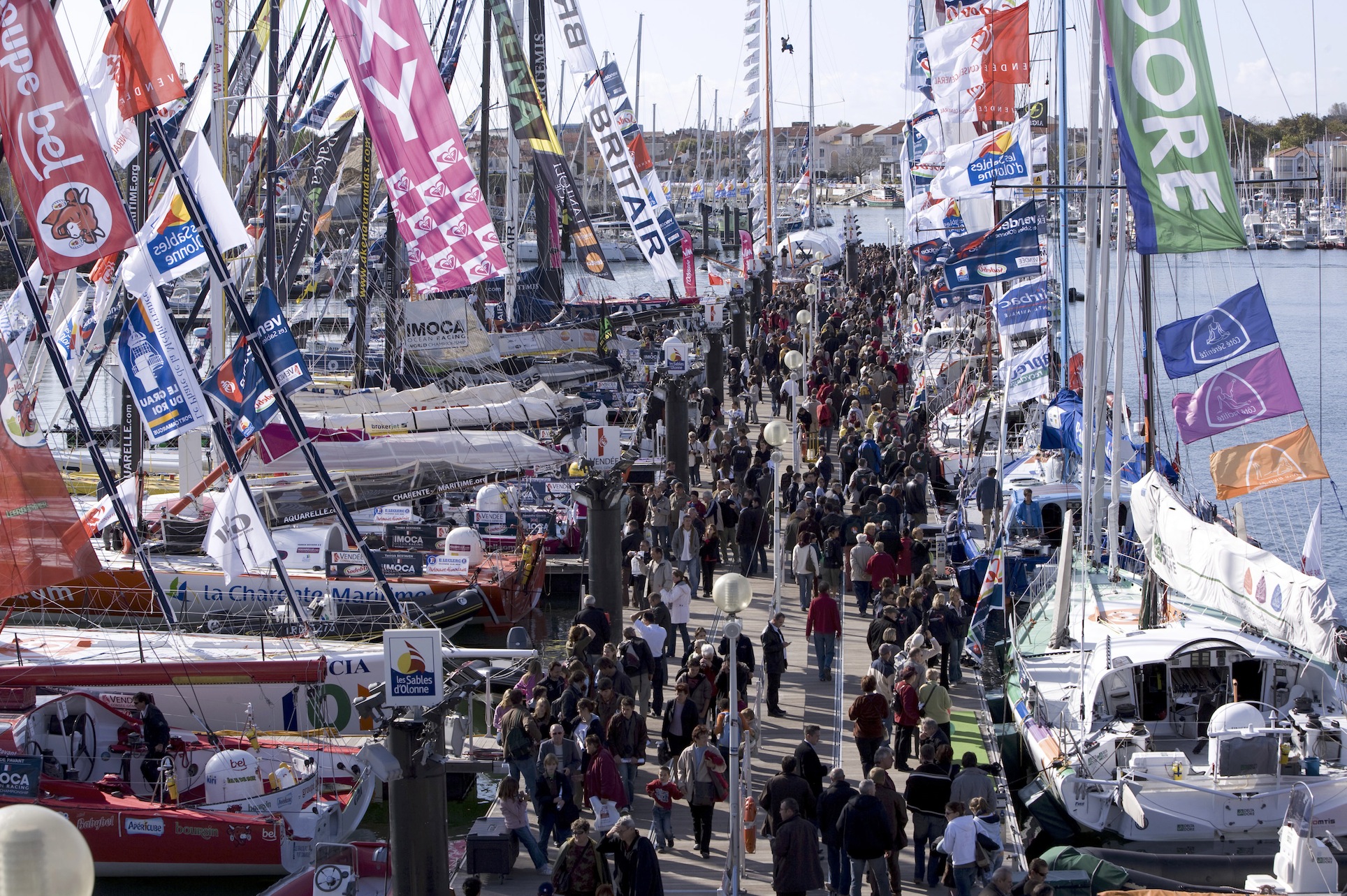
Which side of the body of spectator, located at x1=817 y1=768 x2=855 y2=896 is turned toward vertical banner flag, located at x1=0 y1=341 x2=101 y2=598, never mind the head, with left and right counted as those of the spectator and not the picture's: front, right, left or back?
left

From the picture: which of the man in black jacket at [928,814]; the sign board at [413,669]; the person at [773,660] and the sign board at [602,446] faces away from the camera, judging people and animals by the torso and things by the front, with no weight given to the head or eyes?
the man in black jacket

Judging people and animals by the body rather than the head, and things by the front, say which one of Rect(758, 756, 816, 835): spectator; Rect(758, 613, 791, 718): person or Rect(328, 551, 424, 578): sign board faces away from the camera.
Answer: the spectator

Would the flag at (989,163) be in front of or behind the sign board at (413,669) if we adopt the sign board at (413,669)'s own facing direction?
behind

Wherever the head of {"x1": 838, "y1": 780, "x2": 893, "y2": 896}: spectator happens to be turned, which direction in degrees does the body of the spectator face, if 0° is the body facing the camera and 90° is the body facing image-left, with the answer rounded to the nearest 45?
approximately 180°

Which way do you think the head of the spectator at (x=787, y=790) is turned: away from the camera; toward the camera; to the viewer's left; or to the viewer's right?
away from the camera

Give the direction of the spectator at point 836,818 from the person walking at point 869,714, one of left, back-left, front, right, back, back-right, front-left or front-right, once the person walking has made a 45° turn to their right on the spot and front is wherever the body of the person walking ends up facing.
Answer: back-right

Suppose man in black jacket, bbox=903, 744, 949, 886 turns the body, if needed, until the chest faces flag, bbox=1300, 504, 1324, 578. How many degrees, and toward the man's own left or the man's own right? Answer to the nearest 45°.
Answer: approximately 45° to the man's own right

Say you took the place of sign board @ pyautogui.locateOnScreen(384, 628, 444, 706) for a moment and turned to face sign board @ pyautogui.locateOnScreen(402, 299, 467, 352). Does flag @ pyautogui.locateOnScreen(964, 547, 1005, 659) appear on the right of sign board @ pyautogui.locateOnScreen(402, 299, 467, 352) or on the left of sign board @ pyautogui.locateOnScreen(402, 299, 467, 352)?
right
